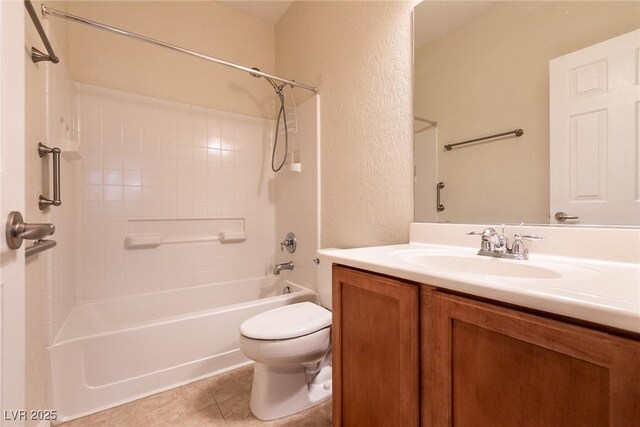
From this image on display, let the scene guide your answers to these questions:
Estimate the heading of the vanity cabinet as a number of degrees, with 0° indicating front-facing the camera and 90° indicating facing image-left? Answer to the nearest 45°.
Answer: approximately 45°

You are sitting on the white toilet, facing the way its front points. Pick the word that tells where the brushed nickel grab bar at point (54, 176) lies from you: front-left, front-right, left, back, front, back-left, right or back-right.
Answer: front-right

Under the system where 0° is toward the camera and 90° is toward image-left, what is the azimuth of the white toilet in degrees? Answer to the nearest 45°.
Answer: approximately 45°

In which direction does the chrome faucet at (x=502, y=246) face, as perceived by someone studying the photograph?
facing the viewer and to the left of the viewer

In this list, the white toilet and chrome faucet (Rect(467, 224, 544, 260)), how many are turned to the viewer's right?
0

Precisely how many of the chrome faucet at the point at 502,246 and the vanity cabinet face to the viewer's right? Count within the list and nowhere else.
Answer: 0

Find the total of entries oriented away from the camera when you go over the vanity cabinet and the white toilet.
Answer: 0

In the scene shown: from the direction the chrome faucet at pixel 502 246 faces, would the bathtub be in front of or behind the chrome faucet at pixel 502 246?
in front

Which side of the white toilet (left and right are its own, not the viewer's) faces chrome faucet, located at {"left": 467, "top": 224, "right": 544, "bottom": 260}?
left
